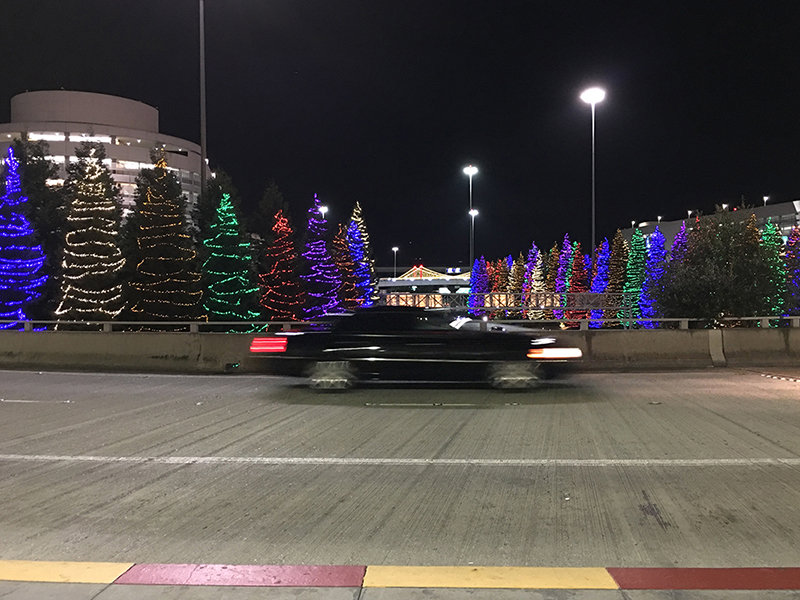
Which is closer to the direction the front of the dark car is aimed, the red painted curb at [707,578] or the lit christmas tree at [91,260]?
the red painted curb

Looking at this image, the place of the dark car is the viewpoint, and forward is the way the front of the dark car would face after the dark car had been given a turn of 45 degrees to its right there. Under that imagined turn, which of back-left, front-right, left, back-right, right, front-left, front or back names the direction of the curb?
front-right

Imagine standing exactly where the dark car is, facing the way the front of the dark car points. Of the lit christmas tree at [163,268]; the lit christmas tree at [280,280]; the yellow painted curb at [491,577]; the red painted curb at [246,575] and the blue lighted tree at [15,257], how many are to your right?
2

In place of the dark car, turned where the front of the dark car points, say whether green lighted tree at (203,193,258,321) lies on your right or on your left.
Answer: on your left

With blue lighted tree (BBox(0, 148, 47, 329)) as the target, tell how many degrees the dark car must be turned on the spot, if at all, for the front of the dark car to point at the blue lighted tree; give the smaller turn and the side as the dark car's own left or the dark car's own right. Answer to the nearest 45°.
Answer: approximately 135° to the dark car's own left

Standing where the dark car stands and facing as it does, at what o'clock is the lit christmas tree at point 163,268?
The lit christmas tree is roughly at 8 o'clock from the dark car.

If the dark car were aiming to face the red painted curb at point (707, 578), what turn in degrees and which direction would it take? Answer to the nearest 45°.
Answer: approximately 90° to its right

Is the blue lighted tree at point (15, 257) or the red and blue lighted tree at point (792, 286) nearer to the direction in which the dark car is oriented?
the red and blue lighted tree

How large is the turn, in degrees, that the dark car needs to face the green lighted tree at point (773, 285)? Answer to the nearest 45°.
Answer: approximately 45° to its left

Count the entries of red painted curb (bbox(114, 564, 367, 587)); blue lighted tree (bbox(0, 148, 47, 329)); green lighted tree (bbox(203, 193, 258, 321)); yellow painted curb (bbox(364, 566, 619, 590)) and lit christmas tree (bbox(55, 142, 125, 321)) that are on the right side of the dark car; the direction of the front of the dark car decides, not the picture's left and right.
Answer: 2

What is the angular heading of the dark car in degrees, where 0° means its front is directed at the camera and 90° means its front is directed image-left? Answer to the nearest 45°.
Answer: approximately 270°

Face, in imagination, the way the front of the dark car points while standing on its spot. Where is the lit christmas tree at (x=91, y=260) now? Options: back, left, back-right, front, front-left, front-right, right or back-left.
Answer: back-left

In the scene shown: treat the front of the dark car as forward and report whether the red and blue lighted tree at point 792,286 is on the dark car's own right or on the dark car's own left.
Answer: on the dark car's own left

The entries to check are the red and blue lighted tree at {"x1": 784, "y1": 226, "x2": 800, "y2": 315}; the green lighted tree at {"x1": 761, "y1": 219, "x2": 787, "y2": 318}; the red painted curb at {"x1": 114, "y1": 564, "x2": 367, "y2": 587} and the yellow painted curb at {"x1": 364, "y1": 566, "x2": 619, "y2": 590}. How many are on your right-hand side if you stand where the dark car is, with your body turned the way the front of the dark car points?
2

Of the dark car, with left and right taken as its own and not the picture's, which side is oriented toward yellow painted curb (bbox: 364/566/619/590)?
right

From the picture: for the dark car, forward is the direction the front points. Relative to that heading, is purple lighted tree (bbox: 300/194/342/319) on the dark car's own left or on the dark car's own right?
on the dark car's own left
